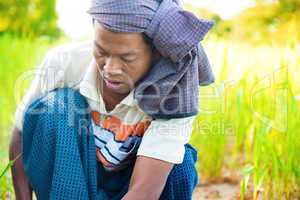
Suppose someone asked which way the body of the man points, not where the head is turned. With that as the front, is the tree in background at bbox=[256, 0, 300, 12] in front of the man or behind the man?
behind

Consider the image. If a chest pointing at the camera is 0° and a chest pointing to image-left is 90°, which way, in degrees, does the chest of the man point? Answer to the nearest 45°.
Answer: approximately 0°
